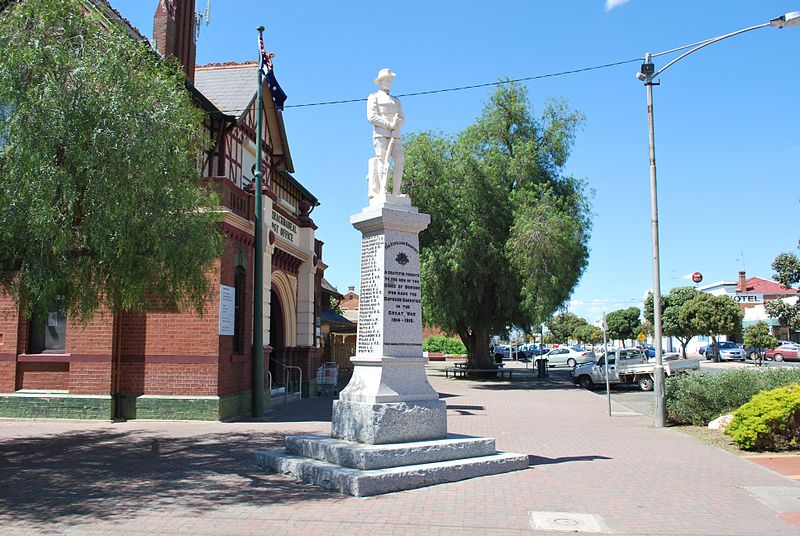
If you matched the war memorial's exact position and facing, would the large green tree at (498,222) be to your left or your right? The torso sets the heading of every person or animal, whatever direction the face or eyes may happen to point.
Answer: on your left

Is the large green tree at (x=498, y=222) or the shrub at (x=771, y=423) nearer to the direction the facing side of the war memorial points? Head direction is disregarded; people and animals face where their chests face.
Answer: the shrub

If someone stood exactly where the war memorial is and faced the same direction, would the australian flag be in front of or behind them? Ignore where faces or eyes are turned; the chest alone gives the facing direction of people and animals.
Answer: behind

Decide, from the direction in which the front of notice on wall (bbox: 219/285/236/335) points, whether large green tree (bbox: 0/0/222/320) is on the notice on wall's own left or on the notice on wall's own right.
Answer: on the notice on wall's own right

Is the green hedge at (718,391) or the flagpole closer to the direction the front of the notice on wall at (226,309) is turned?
the green hedge

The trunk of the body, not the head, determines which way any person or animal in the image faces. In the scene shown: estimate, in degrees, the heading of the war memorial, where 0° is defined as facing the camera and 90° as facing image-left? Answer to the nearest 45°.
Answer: approximately 315°

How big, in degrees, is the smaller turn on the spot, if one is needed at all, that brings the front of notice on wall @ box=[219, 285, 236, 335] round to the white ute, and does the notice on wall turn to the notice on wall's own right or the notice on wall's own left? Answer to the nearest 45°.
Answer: approximately 90° to the notice on wall's own left
